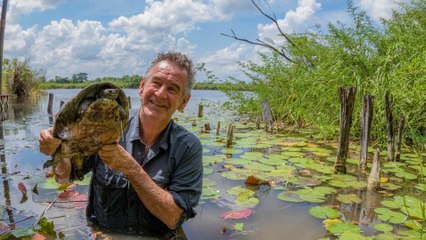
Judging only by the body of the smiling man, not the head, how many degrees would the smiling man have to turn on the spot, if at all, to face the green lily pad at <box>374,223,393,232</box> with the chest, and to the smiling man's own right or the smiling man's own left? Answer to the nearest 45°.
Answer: approximately 135° to the smiling man's own left

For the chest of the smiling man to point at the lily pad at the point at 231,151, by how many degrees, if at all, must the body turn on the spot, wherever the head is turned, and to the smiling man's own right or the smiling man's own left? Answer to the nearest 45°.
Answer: approximately 180°

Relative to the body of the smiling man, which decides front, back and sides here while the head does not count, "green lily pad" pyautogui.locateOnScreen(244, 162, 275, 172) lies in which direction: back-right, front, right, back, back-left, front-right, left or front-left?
back

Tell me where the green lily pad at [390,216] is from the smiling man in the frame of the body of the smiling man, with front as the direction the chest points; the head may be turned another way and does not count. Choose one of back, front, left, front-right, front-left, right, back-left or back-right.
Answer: back-left

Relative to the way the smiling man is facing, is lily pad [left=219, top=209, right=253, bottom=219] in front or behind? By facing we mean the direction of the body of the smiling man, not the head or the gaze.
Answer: behind

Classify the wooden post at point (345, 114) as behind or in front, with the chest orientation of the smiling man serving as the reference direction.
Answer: behind

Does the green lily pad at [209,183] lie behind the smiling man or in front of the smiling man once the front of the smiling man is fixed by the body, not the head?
behind

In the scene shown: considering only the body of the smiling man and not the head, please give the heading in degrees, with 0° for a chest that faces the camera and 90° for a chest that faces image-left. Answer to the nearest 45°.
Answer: approximately 45°
